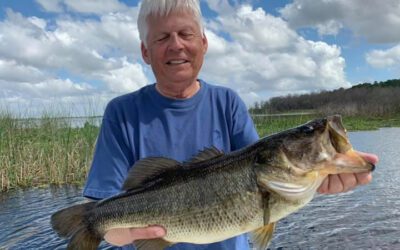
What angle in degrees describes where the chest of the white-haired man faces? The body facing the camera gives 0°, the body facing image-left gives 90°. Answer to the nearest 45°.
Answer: approximately 0°
